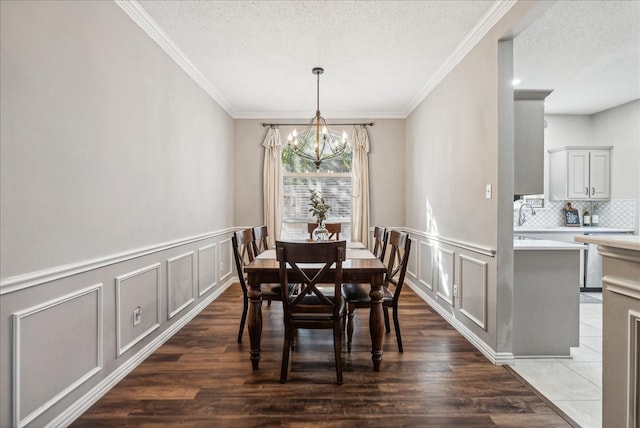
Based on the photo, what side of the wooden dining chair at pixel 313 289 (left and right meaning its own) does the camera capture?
back

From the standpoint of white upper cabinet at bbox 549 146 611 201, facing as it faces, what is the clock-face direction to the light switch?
The light switch is roughly at 2 o'clock from the white upper cabinet.

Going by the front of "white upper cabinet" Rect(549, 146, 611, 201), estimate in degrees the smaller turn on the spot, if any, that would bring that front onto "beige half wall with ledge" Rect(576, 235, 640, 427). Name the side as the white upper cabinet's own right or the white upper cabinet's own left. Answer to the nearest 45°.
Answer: approximately 45° to the white upper cabinet's own right

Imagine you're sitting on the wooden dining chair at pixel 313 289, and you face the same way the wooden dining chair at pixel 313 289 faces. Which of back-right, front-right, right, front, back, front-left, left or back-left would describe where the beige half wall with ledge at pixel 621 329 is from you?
back-right

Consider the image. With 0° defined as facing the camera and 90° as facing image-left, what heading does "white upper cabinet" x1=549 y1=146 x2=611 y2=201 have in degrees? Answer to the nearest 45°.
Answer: approximately 315°

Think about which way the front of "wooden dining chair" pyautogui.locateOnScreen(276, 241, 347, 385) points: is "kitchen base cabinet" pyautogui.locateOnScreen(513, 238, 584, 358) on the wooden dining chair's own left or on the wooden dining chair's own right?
on the wooden dining chair's own right

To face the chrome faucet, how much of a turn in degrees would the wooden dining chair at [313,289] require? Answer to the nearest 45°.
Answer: approximately 45° to its right

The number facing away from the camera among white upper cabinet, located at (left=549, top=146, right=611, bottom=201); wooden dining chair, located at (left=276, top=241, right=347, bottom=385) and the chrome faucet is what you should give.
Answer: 1

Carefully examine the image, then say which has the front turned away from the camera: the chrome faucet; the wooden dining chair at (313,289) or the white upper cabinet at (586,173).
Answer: the wooden dining chair

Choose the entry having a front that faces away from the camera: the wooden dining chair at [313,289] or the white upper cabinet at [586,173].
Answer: the wooden dining chair

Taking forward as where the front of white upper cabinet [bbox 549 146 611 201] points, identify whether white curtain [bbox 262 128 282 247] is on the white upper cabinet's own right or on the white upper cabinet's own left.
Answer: on the white upper cabinet's own right
